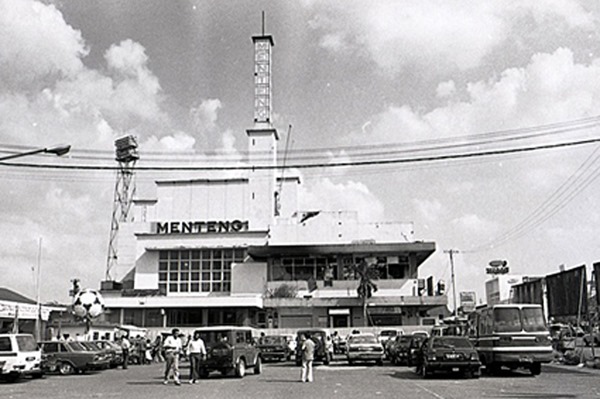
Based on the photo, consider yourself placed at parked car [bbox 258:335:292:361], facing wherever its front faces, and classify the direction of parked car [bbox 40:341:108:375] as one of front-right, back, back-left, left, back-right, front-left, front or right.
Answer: right

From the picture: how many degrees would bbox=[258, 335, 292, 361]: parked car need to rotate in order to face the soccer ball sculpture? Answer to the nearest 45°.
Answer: approximately 135° to its right

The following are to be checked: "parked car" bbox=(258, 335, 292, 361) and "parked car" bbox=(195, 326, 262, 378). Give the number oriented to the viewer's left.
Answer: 0

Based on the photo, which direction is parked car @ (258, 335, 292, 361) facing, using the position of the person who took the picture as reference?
facing the viewer and to the right of the viewer

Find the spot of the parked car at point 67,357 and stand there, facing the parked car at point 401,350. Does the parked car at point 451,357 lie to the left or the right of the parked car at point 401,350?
right
